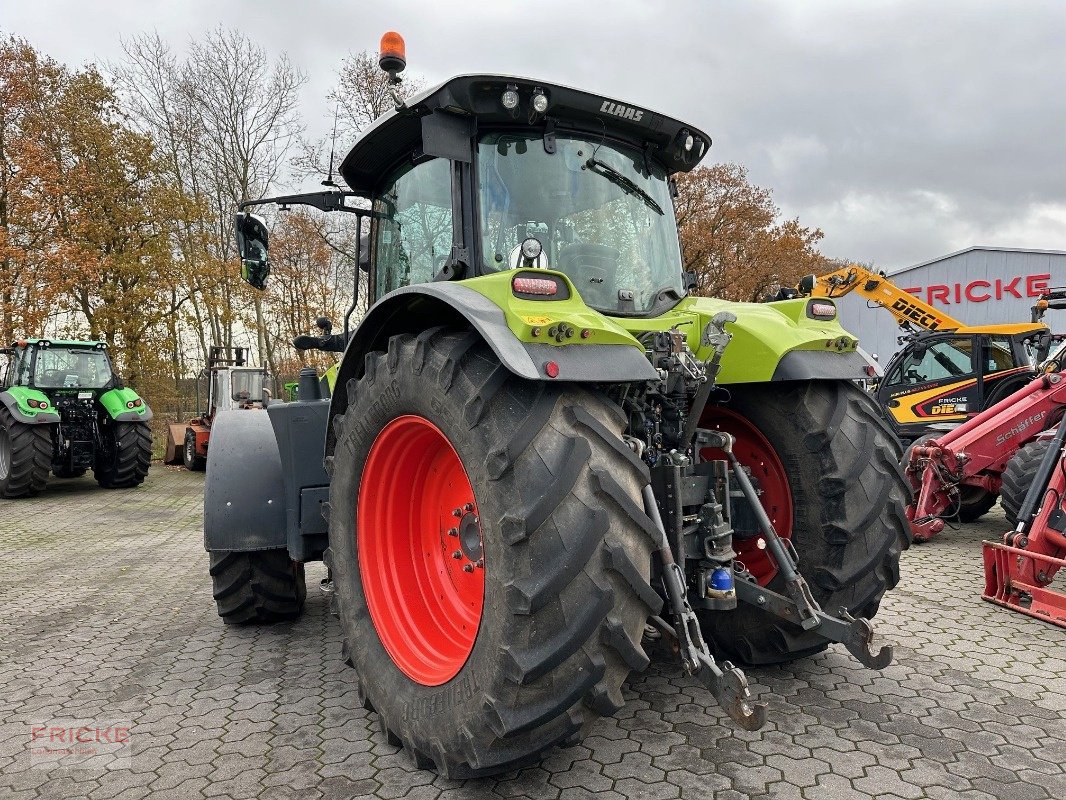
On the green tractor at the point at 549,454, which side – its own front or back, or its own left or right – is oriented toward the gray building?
right

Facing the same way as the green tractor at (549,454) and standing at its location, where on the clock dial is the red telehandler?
The red telehandler is roughly at 3 o'clock from the green tractor.

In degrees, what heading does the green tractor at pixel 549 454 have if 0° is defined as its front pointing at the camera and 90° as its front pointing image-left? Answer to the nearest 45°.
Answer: approximately 135°

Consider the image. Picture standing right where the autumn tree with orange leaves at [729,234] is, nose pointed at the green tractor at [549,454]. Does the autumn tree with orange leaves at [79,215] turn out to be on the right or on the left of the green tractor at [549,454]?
right

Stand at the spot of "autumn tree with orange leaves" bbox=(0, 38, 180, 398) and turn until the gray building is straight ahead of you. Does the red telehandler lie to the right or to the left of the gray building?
right

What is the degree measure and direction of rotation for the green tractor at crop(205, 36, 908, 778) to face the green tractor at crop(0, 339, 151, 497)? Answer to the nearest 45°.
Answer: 0° — it already faces it

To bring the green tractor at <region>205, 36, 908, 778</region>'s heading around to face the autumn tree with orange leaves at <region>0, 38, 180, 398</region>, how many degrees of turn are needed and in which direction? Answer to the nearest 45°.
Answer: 0° — it already faces it

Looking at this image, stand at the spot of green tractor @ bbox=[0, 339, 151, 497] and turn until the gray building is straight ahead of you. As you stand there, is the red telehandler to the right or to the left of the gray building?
right
